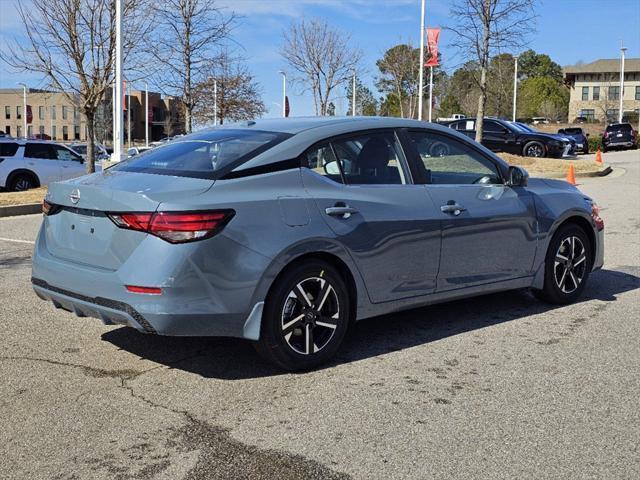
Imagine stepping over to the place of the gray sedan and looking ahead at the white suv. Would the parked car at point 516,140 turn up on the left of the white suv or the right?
right

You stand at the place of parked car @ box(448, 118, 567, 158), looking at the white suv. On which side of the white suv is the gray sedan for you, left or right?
left

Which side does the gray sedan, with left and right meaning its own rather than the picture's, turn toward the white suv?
left

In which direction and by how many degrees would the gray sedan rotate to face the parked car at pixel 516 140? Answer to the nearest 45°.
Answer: approximately 45° to its left

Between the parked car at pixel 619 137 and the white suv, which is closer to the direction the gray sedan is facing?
the parked car

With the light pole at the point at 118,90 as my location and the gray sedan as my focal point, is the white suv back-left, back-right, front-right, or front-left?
back-right

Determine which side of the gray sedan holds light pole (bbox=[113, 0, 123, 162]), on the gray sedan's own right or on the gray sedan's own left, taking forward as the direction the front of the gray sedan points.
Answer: on the gray sedan's own left

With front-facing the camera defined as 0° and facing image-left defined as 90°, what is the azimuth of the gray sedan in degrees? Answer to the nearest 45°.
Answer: approximately 225°
